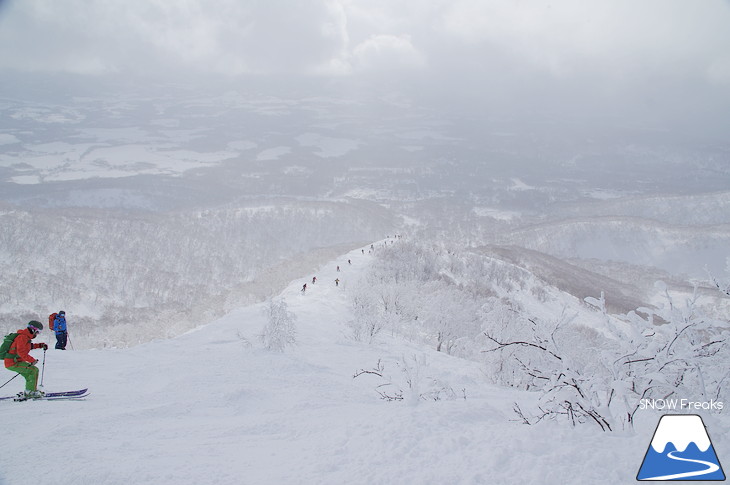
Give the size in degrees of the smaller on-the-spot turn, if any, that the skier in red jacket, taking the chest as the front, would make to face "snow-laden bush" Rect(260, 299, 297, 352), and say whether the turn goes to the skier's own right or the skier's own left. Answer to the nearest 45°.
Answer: approximately 45° to the skier's own left

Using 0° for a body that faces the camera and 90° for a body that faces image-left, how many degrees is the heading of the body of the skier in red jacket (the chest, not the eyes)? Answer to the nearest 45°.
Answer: approximately 270°
